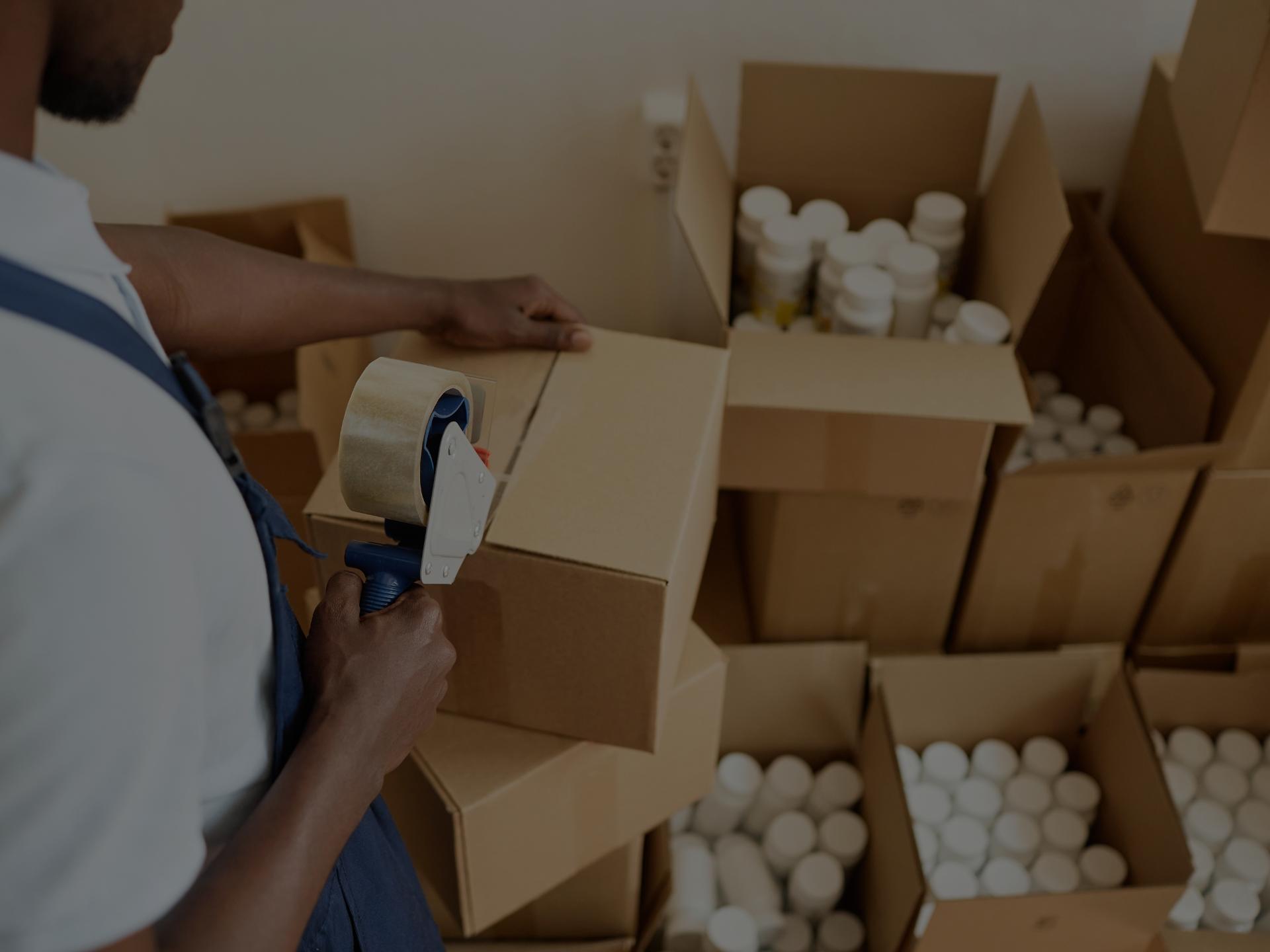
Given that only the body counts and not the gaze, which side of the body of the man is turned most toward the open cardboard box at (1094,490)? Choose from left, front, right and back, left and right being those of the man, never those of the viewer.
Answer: front

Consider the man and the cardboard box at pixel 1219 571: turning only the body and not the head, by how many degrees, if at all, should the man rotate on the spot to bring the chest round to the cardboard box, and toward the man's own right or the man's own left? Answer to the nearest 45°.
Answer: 0° — they already face it

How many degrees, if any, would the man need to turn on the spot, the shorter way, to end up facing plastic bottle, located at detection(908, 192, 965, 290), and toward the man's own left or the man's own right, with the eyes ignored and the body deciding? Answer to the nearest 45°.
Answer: approximately 45° to the man's own left

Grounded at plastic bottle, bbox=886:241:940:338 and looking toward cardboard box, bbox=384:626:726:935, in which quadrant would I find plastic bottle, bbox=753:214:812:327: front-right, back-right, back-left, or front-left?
front-right

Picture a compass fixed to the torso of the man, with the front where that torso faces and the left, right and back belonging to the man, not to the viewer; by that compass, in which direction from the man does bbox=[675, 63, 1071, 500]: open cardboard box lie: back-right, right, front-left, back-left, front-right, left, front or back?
front-left

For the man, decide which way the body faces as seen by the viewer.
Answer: to the viewer's right

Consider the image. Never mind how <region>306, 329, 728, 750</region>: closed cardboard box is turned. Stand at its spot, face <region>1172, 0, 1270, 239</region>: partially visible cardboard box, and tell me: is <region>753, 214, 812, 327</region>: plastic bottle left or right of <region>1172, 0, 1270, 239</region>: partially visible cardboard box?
left
